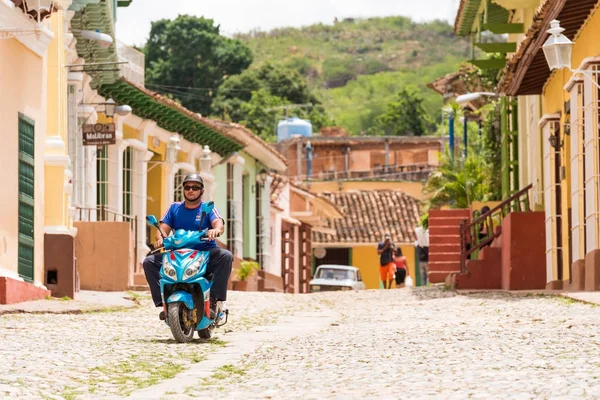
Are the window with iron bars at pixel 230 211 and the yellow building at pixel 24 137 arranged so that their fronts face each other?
no

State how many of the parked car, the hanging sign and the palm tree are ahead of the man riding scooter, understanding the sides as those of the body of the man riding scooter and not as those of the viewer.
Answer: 0

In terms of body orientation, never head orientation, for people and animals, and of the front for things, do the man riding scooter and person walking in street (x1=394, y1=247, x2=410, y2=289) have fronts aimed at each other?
no

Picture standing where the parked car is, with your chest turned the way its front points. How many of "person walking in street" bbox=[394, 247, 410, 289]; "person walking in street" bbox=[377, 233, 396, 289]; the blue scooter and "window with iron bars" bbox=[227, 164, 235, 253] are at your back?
0

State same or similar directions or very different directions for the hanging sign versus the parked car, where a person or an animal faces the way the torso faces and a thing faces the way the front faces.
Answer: same or similar directions

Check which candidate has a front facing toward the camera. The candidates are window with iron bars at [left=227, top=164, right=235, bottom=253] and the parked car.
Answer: the parked car

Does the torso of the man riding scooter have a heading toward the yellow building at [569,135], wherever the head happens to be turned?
no

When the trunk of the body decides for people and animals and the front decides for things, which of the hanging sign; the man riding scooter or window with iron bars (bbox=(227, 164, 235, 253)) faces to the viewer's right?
the window with iron bars

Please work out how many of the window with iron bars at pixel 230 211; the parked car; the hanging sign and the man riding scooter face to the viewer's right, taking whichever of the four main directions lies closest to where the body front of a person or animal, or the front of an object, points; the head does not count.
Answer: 1

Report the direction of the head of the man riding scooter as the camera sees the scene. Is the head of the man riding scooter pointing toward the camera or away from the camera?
toward the camera

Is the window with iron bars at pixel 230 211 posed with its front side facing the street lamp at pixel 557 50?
no

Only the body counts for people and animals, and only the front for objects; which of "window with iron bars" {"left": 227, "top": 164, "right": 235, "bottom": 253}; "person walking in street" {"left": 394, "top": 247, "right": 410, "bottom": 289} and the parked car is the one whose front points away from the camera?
the person walking in street

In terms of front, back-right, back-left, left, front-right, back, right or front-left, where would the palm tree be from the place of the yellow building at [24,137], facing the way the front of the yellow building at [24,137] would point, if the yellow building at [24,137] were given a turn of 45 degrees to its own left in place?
front-left

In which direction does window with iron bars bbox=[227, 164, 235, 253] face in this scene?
to the viewer's right

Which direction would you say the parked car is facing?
toward the camera

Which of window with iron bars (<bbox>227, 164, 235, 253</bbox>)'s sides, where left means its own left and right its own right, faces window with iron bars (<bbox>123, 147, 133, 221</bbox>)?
right

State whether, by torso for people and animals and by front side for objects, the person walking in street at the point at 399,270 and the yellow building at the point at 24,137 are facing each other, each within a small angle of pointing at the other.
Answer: no
